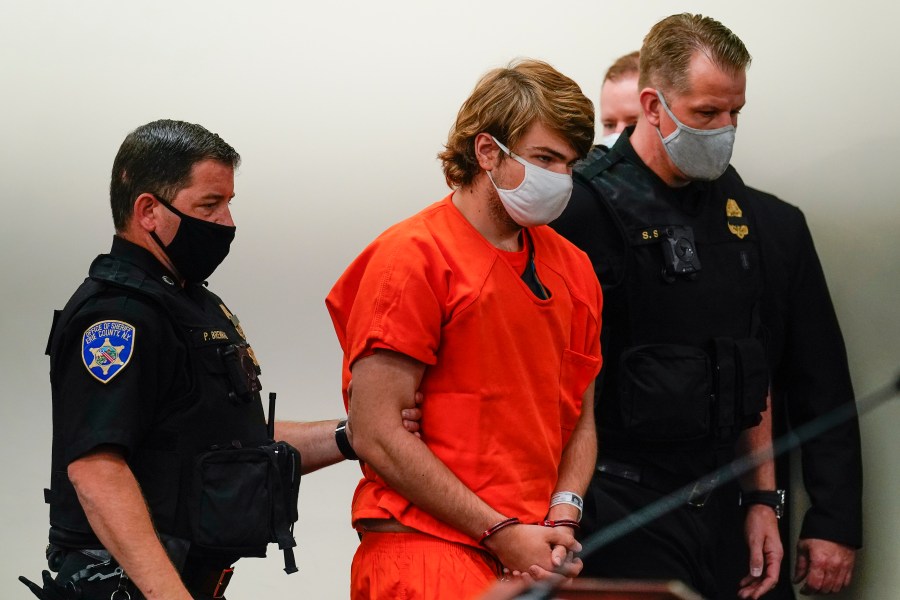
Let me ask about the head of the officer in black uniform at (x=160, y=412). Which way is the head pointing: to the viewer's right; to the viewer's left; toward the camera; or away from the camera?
to the viewer's right

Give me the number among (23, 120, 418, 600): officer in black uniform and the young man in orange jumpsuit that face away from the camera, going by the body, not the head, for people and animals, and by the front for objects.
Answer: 0

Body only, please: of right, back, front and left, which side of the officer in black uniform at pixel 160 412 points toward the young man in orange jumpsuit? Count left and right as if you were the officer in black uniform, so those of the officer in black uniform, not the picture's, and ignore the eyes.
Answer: front

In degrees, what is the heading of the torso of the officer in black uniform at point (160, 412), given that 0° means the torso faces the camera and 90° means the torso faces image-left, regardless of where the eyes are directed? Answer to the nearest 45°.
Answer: approximately 270°

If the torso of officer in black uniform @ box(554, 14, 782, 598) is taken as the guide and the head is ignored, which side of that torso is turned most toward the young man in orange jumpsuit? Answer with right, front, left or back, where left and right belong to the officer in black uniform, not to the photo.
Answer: right

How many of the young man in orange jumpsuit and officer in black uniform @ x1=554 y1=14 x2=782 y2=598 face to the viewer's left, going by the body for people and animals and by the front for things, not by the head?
0

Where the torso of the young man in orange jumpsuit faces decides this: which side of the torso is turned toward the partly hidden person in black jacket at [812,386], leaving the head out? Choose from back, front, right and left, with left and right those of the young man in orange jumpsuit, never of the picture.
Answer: left

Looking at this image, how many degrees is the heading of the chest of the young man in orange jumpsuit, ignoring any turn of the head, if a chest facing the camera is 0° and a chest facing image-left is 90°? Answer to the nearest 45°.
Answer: approximately 315°

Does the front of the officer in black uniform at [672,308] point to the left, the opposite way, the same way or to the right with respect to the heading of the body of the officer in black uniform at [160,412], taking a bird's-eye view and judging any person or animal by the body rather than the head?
to the right

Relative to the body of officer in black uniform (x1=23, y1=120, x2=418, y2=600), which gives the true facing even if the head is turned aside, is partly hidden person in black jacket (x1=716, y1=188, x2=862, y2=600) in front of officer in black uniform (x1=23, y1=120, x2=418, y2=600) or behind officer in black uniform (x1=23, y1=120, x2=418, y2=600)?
in front

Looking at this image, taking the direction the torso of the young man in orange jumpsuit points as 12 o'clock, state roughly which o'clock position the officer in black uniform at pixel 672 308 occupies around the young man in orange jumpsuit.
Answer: The officer in black uniform is roughly at 9 o'clock from the young man in orange jumpsuit.

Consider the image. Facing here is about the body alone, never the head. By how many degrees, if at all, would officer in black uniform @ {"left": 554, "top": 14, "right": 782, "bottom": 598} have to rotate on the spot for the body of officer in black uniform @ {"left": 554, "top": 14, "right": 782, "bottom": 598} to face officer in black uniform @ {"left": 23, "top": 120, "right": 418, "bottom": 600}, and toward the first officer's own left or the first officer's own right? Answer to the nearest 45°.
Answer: approximately 90° to the first officer's own right
